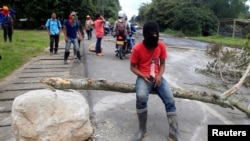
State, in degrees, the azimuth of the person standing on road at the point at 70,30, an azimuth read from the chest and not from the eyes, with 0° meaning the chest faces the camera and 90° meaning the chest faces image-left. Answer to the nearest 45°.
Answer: approximately 0°

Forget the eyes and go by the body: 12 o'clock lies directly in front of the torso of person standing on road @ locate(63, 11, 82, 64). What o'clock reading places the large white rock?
The large white rock is roughly at 12 o'clock from the person standing on road.

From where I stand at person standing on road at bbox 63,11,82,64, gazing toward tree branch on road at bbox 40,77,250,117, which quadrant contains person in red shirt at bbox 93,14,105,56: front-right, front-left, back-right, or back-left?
back-left

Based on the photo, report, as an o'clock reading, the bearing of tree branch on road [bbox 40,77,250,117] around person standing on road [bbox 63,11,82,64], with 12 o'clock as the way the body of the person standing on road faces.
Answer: The tree branch on road is roughly at 12 o'clock from the person standing on road.

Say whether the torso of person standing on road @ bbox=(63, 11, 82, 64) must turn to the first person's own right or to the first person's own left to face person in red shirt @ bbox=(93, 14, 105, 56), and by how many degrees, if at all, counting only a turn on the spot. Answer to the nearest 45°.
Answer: approximately 135° to the first person's own left
